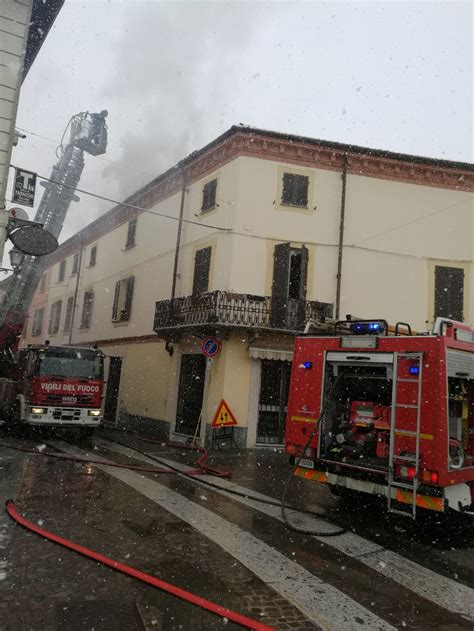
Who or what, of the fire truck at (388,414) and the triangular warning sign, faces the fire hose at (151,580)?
the triangular warning sign

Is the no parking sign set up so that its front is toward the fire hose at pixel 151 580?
yes

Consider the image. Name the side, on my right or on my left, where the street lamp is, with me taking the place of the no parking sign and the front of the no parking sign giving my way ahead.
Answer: on my right

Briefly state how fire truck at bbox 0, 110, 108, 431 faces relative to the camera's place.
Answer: facing the viewer and to the right of the viewer

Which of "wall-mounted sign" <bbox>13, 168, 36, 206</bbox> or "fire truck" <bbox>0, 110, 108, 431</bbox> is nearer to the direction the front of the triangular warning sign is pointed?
the wall-mounted sign

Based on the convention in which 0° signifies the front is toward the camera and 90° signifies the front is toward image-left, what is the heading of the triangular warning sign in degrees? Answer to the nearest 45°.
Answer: approximately 0°

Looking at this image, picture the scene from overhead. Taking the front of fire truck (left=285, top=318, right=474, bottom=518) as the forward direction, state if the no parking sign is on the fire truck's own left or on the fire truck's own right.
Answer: on the fire truck's own left
